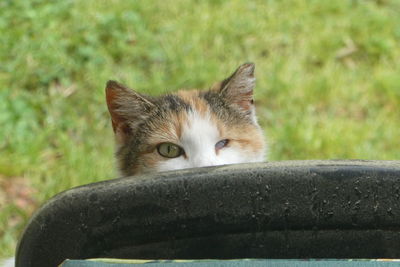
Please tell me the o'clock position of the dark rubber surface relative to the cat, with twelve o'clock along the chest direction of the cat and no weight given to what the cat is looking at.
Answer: The dark rubber surface is roughly at 12 o'clock from the cat.

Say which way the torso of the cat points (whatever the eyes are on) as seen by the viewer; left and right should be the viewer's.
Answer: facing the viewer
